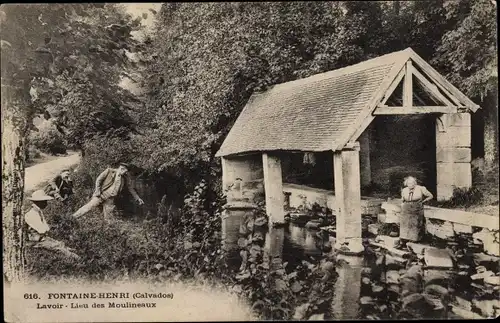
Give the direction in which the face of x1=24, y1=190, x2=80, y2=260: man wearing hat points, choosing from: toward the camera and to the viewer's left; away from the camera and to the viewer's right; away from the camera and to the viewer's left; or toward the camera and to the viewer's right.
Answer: toward the camera and to the viewer's right

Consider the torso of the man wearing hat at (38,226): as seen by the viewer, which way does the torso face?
to the viewer's right
